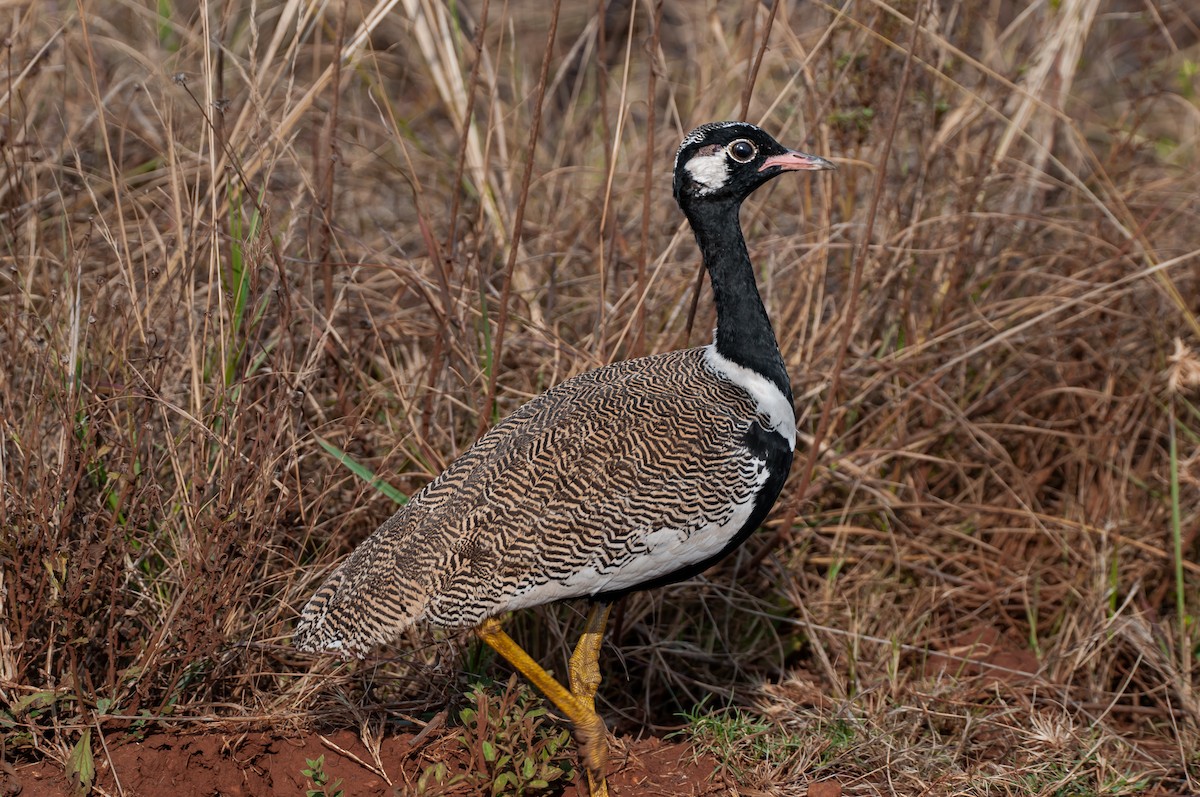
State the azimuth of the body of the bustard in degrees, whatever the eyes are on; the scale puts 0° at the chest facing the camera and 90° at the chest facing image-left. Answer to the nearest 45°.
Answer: approximately 270°

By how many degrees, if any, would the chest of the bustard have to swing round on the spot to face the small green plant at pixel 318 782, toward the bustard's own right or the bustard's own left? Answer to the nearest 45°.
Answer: approximately 135° to the bustard's own right
